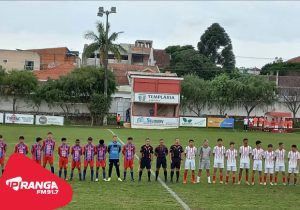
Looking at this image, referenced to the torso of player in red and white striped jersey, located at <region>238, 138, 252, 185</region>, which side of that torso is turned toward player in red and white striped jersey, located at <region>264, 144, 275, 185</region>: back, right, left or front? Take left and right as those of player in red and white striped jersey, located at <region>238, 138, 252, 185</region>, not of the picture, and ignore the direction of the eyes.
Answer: left

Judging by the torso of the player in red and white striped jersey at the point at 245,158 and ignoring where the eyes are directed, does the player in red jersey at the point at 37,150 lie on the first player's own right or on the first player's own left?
on the first player's own right

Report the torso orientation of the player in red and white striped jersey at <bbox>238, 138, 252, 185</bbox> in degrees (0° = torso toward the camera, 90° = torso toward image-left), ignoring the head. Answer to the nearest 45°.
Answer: approximately 0°

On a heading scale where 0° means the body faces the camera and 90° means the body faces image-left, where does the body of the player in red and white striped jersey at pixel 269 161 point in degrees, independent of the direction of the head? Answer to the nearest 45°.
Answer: approximately 0°

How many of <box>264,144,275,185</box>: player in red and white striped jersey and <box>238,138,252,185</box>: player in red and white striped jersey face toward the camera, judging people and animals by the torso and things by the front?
2

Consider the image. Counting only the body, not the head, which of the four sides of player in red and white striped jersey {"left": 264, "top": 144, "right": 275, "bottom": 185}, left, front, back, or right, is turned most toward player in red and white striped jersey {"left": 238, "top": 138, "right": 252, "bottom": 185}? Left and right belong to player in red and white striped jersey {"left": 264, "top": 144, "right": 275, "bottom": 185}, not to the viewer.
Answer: right
